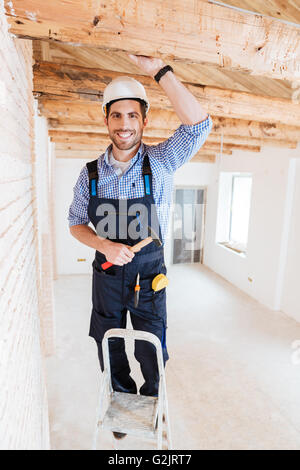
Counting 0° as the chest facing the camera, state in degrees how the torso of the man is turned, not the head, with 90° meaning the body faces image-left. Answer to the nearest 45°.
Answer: approximately 0°
